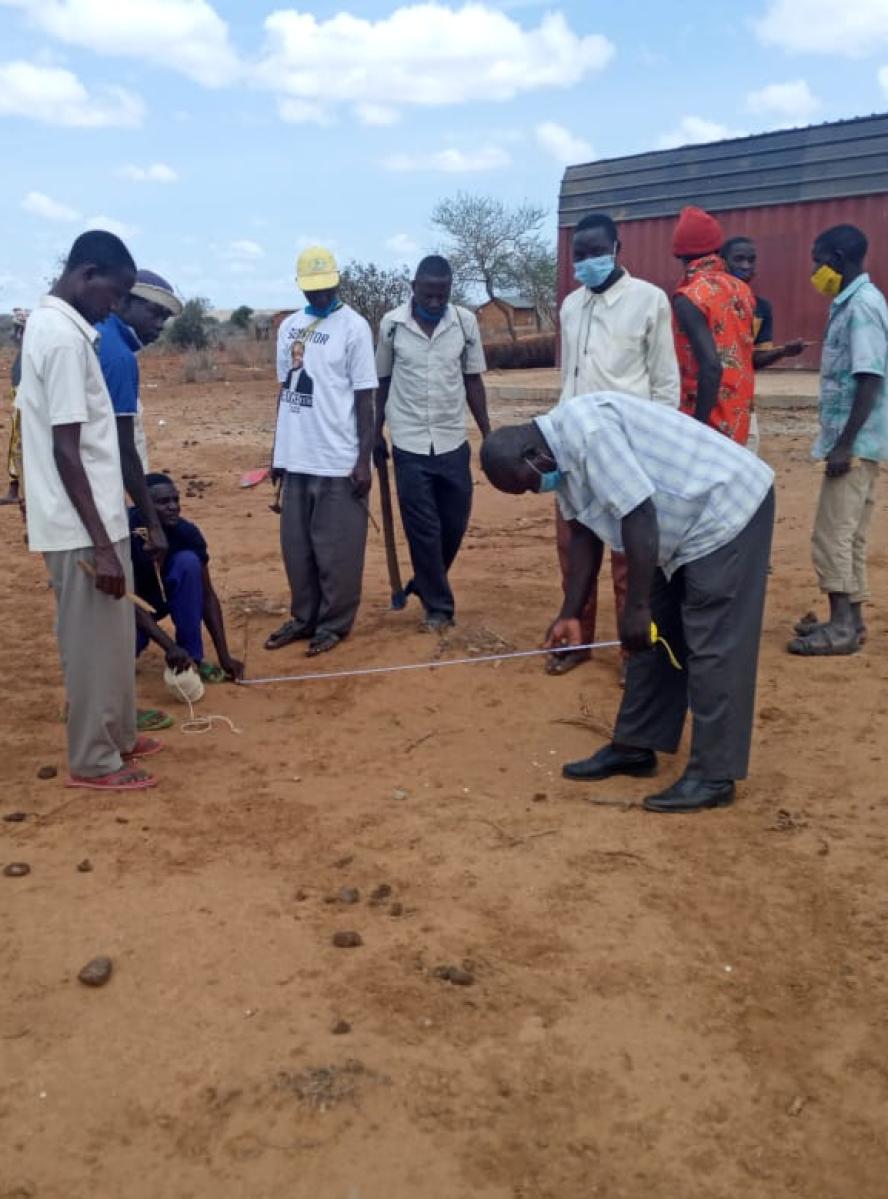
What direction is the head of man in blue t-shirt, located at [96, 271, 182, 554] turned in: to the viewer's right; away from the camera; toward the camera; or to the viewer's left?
to the viewer's right

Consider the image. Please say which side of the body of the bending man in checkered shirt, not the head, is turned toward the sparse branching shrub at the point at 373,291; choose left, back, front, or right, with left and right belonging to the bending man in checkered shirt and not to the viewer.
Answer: right

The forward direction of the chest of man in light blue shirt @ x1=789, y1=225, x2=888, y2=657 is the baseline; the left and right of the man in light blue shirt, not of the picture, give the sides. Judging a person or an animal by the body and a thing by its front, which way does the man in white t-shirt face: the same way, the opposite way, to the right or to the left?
to the left

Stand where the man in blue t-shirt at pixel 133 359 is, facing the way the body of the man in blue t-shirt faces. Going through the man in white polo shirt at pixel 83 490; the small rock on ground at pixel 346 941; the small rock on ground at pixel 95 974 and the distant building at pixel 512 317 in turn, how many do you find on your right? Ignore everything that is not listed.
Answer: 3

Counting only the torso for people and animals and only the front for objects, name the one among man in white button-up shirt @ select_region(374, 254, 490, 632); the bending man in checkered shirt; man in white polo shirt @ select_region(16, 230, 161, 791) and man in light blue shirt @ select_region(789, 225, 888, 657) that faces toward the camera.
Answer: man in white button-up shirt @ select_region(374, 254, 490, 632)

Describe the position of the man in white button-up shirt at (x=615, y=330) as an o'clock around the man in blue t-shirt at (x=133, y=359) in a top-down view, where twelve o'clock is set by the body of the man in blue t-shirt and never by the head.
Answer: The man in white button-up shirt is roughly at 12 o'clock from the man in blue t-shirt.

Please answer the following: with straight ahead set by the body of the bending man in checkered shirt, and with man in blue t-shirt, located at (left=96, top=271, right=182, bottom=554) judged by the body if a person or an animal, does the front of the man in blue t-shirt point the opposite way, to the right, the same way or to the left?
the opposite way

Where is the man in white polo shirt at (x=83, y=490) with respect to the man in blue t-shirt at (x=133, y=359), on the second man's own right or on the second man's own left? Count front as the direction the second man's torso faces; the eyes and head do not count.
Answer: on the second man's own right

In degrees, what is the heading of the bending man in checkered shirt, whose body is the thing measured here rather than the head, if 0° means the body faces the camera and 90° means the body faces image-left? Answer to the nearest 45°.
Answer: approximately 90°

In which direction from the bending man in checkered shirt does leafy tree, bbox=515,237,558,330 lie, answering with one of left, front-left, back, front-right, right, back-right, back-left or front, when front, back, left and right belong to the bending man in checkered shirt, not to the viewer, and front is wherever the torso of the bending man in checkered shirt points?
right

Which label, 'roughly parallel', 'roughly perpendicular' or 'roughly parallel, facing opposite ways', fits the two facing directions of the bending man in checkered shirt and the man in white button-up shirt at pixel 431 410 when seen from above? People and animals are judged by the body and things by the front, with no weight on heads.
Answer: roughly perpendicular

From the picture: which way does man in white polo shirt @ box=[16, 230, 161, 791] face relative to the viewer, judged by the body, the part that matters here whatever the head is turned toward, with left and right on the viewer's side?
facing to the right of the viewer

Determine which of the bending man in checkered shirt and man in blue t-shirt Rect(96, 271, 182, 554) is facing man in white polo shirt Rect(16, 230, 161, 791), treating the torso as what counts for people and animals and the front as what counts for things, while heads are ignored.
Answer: the bending man in checkered shirt
